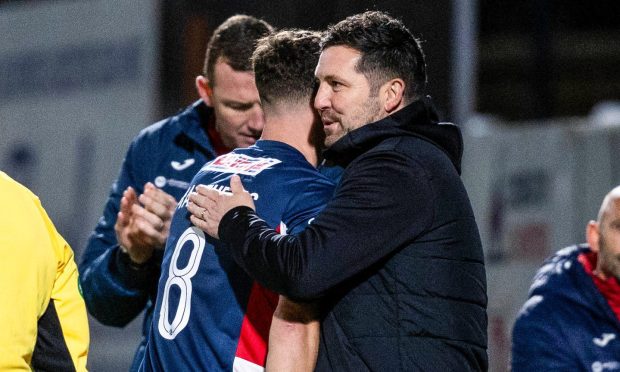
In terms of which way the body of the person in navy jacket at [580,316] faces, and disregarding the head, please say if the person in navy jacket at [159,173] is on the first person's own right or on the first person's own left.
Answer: on the first person's own right

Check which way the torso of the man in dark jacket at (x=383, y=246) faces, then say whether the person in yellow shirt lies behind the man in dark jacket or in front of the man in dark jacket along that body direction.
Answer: in front

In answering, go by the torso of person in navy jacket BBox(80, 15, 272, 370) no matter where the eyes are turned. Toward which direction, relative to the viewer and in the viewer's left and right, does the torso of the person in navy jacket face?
facing the viewer and to the right of the viewer

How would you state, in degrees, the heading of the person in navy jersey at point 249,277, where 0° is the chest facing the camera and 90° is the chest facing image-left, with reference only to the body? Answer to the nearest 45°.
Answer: approximately 225°

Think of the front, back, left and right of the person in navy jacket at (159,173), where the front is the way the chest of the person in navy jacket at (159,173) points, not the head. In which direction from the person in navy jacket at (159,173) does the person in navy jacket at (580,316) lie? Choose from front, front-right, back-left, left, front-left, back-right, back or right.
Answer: front-left

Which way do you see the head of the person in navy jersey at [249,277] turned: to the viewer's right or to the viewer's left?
to the viewer's right

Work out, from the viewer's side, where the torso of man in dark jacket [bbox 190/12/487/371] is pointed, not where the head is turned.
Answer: to the viewer's left
